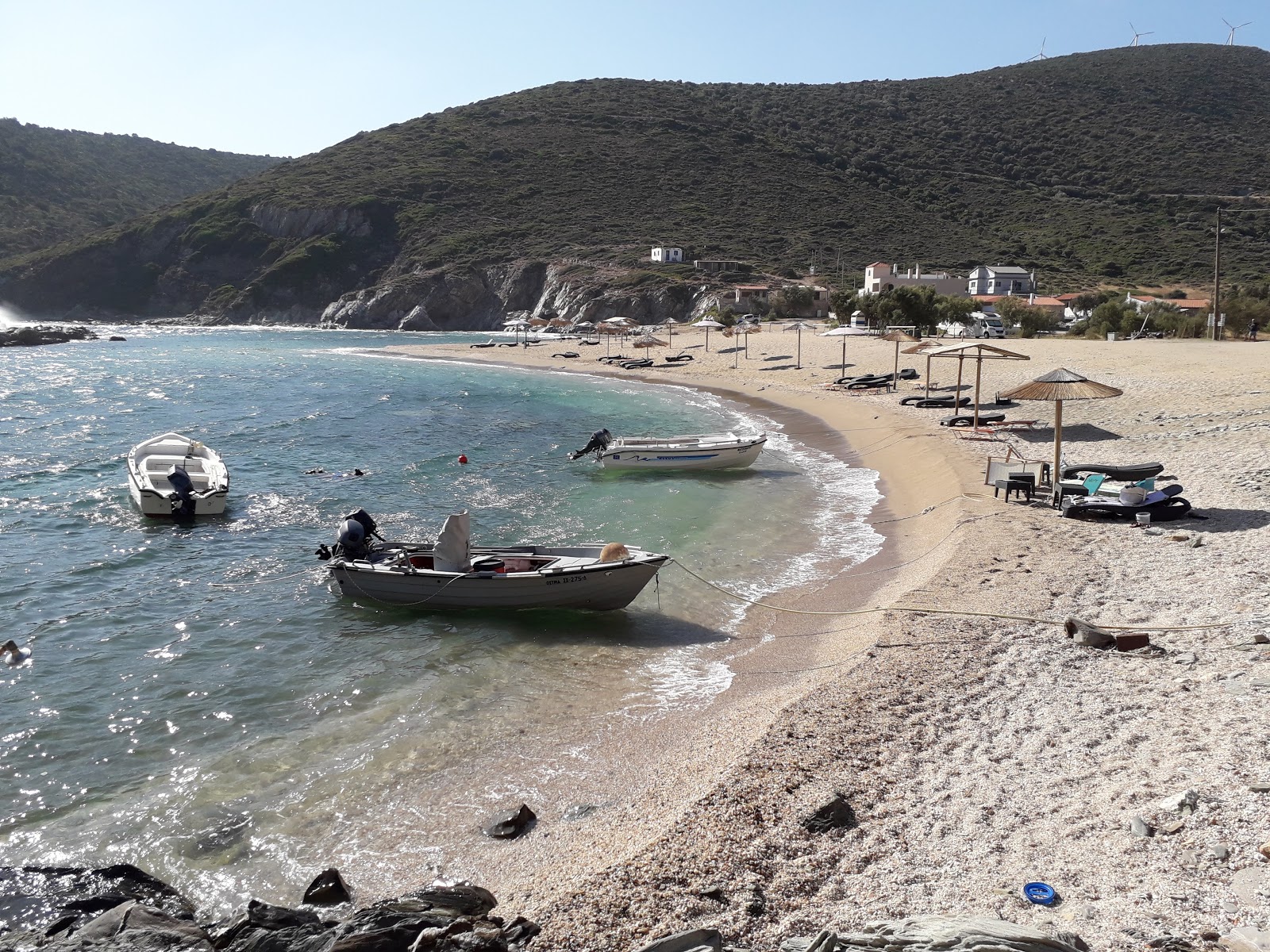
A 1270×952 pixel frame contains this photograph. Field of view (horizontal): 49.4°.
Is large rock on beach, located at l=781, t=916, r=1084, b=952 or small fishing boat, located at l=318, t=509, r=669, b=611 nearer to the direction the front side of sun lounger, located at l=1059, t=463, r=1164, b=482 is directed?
the small fishing boat

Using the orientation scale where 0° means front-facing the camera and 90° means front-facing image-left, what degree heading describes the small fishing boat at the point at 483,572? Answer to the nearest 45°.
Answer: approximately 270°

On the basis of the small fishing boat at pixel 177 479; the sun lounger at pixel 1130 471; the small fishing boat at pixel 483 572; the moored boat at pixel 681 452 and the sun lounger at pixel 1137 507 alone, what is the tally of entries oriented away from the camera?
1

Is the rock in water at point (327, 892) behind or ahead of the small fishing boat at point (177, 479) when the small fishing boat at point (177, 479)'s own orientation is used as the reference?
behind

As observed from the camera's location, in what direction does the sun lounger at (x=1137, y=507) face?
facing to the left of the viewer

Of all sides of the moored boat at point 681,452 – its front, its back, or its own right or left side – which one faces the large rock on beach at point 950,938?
right

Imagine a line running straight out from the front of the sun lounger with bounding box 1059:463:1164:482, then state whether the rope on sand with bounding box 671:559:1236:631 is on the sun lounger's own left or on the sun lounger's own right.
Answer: on the sun lounger's own left

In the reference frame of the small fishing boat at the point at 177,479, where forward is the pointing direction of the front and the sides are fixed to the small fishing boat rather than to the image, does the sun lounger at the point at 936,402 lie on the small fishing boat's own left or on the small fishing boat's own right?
on the small fishing boat's own right

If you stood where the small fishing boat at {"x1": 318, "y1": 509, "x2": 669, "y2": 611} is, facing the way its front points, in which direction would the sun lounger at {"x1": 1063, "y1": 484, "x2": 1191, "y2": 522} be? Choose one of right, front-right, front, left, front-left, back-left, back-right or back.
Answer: front

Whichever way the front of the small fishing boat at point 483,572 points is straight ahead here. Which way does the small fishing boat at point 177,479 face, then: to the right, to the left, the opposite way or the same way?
to the left

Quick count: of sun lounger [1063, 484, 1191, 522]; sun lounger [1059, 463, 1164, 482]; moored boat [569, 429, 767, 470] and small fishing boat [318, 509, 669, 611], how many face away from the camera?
0

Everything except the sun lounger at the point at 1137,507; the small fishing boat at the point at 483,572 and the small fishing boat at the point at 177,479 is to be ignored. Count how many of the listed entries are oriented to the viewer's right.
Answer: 1

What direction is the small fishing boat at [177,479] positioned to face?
away from the camera

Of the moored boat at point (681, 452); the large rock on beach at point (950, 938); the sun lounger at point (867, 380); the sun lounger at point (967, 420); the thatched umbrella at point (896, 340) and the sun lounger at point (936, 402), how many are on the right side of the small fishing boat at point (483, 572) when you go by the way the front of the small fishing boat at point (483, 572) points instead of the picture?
1

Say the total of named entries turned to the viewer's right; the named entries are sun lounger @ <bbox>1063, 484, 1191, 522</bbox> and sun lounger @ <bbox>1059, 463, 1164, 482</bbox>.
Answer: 0

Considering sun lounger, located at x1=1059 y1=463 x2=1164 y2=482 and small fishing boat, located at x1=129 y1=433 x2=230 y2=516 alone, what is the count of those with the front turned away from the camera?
1

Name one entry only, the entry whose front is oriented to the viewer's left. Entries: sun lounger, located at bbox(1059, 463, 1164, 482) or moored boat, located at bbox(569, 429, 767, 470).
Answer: the sun lounger

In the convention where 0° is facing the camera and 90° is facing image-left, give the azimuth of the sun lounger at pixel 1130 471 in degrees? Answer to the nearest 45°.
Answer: approximately 90°

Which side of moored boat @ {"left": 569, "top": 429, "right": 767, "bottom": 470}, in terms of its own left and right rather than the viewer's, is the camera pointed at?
right

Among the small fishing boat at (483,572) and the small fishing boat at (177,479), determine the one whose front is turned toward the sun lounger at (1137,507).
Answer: the small fishing boat at (483,572)
